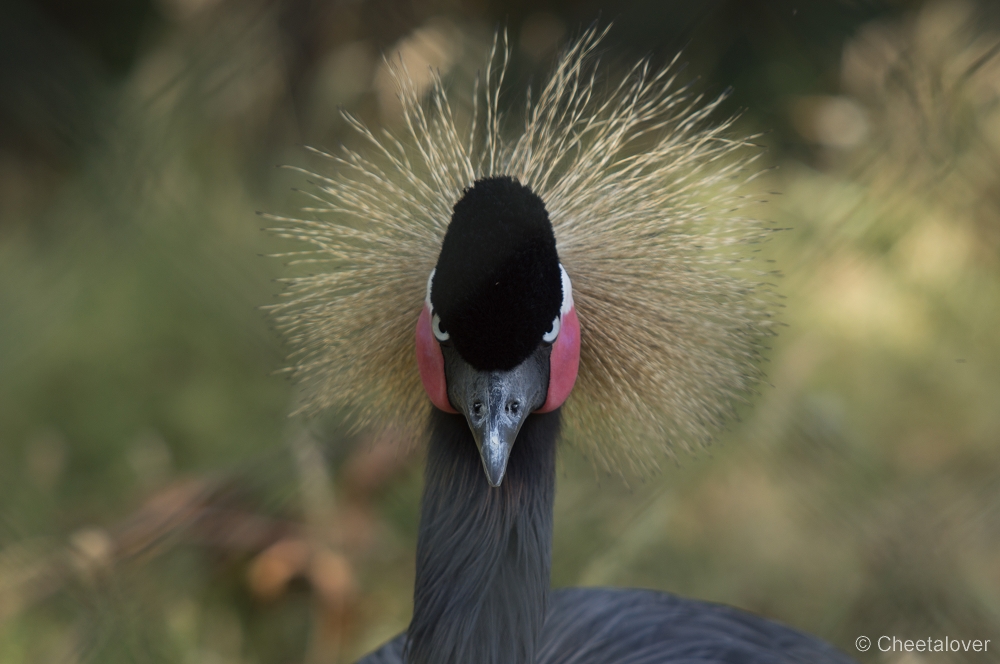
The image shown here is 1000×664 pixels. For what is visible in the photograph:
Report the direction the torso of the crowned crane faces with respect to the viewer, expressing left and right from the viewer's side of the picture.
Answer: facing the viewer
